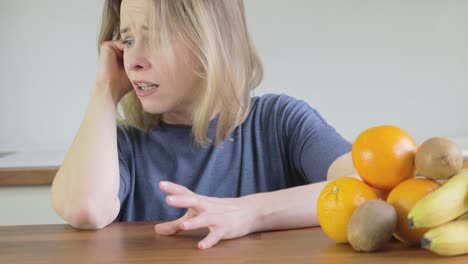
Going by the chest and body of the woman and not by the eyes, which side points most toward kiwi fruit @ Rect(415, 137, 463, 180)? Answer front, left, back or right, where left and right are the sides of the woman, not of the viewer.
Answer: left

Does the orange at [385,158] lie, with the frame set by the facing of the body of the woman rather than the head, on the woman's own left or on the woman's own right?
on the woman's own left

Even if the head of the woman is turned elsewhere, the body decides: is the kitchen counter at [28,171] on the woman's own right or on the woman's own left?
on the woman's own right

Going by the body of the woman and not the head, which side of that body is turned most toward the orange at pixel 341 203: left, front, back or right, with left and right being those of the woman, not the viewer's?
left

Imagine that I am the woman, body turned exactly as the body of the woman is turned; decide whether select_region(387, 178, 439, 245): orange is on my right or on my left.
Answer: on my left

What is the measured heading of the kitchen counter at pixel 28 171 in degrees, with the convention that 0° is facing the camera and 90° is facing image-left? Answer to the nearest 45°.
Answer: approximately 0°
